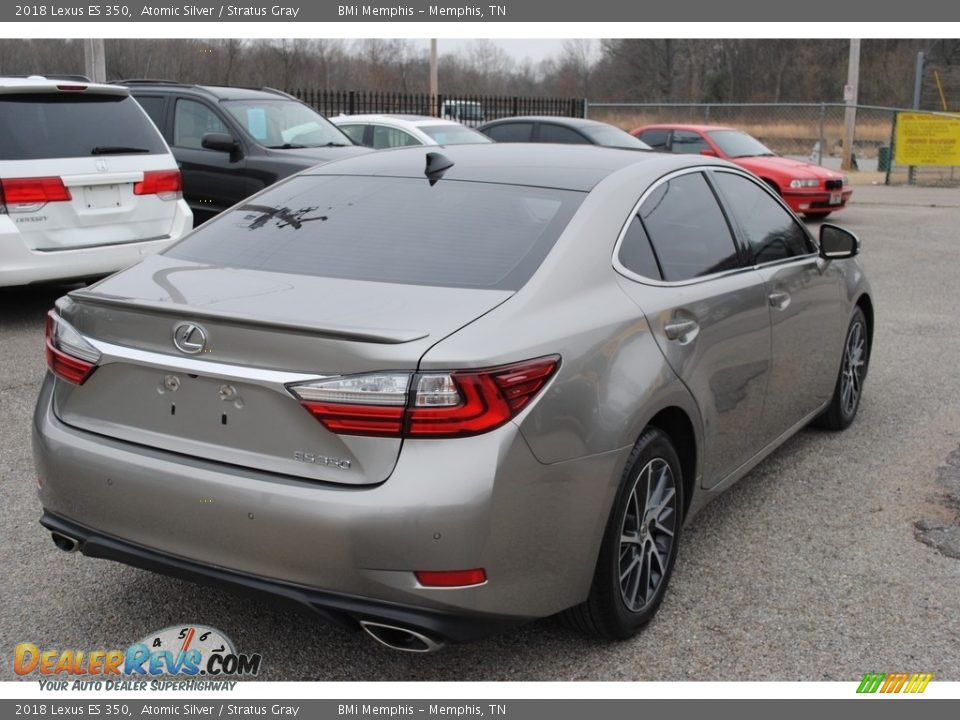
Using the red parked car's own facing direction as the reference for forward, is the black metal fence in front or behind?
behind

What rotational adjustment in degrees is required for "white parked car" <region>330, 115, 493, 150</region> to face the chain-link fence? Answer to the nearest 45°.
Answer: approximately 90° to its left

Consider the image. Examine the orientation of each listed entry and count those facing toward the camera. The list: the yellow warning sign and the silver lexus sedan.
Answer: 1

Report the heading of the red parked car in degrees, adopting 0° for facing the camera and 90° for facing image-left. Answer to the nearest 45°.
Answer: approximately 315°

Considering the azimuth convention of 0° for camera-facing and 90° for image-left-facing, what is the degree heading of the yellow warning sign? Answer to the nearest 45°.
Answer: approximately 0°

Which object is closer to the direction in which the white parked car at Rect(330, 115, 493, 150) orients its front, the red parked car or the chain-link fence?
the red parked car

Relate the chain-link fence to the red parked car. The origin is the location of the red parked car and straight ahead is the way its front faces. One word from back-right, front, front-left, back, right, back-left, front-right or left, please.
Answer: back-left

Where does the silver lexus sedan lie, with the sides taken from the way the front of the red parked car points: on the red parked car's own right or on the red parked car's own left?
on the red parked car's own right

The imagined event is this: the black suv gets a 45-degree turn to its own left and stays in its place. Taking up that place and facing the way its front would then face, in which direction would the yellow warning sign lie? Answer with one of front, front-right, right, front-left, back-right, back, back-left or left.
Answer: front-left

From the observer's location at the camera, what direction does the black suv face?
facing the viewer and to the right of the viewer

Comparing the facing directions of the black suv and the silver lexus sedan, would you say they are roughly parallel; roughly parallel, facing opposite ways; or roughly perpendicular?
roughly perpendicular

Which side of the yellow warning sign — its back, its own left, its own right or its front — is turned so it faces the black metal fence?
right

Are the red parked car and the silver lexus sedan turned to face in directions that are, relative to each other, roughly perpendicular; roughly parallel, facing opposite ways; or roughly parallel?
roughly perpendicular

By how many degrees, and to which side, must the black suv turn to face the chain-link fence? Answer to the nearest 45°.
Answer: approximately 90° to its left

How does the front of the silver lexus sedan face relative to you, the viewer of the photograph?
facing away from the viewer and to the right of the viewer
